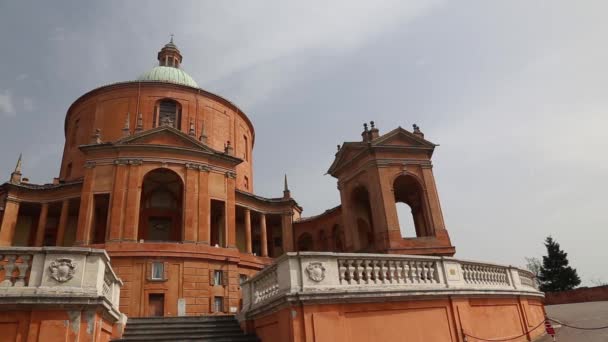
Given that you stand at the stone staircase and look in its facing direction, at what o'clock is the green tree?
The green tree is roughly at 8 o'clock from the stone staircase.

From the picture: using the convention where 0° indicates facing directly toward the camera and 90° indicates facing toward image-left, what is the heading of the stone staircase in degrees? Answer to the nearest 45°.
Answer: approximately 0°

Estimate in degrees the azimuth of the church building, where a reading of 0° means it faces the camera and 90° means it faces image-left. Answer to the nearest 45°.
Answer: approximately 0°

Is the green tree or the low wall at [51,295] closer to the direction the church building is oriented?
the low wall

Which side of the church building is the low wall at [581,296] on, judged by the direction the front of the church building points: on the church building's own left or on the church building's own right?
on the church building's own left

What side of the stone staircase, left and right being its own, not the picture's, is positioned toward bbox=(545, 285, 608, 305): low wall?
left

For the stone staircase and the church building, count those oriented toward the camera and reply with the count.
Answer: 2

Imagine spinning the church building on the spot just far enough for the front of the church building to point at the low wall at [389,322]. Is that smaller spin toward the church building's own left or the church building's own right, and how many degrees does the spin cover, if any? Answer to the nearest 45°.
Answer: approximately 45° to the church building's own left

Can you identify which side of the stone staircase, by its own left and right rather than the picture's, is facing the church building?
back

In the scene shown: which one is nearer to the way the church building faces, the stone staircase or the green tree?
the stone staircase

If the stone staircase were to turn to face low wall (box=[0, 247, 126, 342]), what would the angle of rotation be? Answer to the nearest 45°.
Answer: approximately 45° to its right
